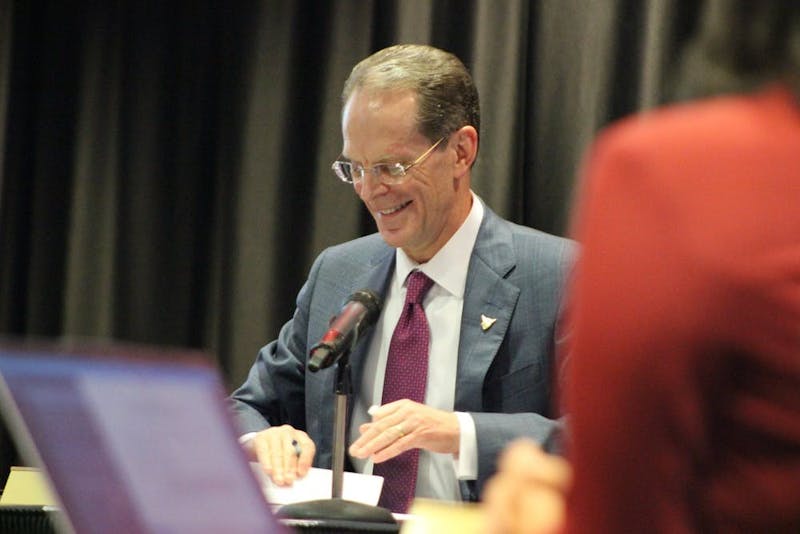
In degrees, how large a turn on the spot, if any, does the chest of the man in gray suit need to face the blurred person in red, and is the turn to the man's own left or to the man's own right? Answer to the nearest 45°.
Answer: approximately 45° to the man's own left

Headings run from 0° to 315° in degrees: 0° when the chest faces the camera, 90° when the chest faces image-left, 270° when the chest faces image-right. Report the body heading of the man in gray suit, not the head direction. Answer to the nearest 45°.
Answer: approximately 45°

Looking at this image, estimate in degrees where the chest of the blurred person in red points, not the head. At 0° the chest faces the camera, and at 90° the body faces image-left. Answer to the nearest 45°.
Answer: approximately 135°
